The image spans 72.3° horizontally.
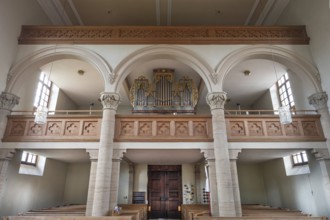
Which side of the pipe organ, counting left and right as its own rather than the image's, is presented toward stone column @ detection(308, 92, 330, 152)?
left

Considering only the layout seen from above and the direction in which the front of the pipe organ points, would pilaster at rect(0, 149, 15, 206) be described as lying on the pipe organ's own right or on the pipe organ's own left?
on the pipe organ's own right

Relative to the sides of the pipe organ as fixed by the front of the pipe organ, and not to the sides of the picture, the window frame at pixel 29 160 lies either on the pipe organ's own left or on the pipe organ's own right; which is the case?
on the pipe organ's own right

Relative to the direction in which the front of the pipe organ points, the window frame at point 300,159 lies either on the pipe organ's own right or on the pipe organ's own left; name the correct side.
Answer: on the pipe organ's own left

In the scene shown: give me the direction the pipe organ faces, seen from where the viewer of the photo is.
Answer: facing the viewer

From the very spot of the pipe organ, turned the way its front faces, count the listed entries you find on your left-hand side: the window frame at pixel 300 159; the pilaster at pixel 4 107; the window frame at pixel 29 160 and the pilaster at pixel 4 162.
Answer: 1

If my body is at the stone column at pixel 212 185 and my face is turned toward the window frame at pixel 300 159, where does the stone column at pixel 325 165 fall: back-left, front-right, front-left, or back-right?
front-right
